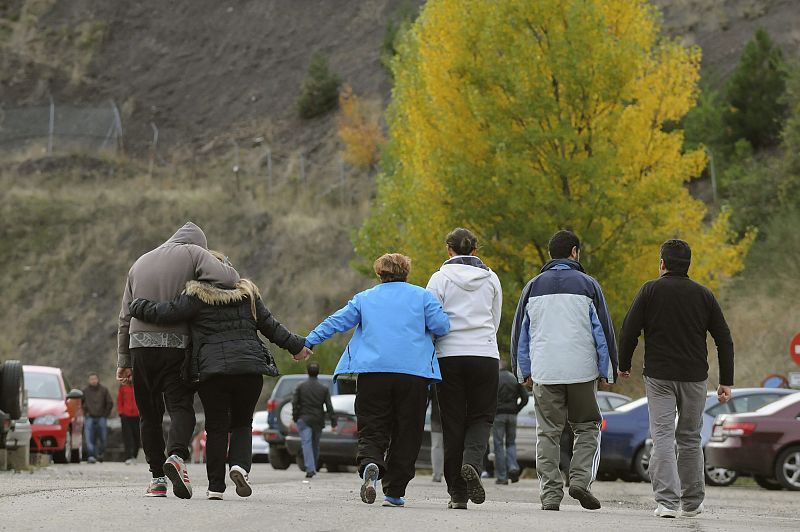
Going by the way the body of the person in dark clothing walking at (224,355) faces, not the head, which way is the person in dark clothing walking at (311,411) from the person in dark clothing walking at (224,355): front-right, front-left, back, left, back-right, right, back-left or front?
front

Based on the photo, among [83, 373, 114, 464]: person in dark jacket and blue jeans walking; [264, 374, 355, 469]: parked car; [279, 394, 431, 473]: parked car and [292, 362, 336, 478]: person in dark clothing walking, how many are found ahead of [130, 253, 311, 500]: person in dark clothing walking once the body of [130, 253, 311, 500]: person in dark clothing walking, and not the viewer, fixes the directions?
4

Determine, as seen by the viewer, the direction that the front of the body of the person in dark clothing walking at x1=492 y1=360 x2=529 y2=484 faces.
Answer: away from the camera

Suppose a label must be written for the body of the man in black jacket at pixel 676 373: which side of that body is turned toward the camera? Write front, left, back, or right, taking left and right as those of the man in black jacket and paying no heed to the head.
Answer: back

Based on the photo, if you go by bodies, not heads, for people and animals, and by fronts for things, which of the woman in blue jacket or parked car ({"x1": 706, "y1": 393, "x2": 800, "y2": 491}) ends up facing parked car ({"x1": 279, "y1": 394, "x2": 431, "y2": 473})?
the woman in blue jacket

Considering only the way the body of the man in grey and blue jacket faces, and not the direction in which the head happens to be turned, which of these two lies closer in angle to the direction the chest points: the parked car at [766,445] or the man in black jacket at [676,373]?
the parked car

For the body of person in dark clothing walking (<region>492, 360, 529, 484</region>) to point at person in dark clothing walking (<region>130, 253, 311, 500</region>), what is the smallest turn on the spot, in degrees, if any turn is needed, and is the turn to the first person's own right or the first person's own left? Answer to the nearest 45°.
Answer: approximately 180°

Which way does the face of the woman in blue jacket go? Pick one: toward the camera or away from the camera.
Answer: away from the camera

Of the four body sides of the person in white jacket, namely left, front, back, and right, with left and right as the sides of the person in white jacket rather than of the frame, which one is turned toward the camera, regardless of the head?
back

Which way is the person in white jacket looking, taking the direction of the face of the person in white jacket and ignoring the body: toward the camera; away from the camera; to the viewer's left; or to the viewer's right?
away from the camera

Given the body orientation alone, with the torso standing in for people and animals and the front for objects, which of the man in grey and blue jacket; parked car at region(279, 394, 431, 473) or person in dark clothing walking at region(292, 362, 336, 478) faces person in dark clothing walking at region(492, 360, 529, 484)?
the man in grey and blue jacket

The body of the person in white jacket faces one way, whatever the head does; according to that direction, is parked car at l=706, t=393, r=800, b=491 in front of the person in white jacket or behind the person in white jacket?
in front

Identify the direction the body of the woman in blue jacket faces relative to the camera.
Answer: away from the camera

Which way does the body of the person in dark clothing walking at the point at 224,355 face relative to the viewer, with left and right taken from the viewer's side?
facing away from the viewer

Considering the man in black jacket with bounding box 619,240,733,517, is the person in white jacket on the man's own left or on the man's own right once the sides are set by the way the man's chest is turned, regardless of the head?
on the man's own left

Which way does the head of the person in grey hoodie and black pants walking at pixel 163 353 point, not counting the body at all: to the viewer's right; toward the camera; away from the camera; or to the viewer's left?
away from the camera
